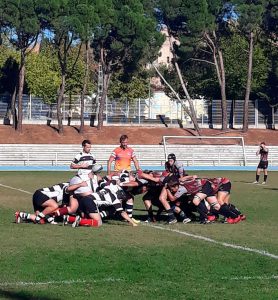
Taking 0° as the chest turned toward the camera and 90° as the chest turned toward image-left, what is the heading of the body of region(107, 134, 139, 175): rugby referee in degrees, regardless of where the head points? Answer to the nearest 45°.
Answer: approximately 0°

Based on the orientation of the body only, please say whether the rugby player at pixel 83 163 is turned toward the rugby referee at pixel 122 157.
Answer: no

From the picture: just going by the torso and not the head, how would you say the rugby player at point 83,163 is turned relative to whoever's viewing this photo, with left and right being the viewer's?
facing the viewer and to the right of the viewer

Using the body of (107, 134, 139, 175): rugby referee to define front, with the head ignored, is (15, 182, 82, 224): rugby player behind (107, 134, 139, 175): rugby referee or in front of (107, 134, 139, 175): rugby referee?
in front

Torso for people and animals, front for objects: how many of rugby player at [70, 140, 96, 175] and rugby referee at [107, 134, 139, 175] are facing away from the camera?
0
